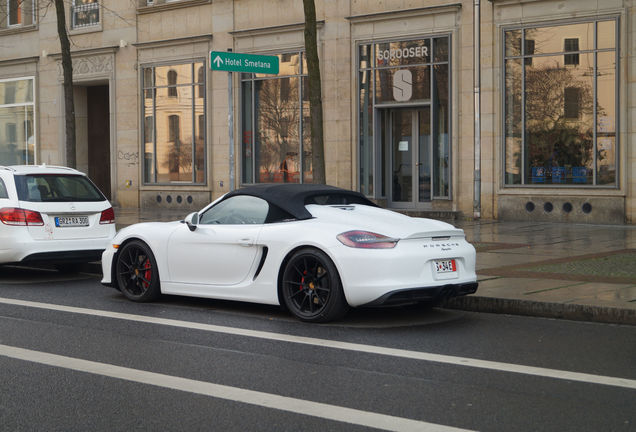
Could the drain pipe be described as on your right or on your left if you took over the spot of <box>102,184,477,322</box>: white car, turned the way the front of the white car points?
on your right

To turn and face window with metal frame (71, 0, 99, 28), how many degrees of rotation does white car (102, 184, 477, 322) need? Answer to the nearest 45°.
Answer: approximately 45° to its right

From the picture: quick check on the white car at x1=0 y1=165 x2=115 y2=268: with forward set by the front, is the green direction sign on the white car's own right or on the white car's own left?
on the white car's own right

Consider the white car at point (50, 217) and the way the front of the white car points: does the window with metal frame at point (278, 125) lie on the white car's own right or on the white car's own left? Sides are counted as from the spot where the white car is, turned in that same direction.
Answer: on the white car's own right

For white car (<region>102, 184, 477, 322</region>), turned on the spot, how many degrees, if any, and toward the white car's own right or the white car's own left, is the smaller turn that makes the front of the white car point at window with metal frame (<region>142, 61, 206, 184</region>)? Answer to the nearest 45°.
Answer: approximately 45° to the white car's own right

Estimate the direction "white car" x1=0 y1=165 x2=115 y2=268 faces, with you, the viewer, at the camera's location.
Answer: facing away from the viewer and to the left of the viewer

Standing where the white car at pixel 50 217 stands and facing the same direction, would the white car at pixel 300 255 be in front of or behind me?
behind

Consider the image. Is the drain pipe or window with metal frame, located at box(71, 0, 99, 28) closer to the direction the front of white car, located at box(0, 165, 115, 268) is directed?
the window with metal frame

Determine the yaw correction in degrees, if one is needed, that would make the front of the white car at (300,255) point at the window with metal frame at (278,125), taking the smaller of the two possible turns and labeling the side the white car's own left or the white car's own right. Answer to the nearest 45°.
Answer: approximately 45° to the white car's own right

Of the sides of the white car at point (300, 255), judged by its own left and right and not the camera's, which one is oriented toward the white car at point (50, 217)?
front

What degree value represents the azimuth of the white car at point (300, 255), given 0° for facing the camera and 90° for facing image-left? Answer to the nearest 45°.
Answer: approximately 135°

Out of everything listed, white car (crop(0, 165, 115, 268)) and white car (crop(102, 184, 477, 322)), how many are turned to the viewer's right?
0

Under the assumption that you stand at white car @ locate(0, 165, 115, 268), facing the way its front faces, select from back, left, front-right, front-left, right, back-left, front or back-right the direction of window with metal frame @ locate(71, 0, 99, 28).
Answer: front-right
